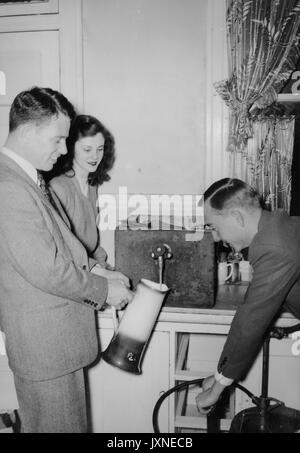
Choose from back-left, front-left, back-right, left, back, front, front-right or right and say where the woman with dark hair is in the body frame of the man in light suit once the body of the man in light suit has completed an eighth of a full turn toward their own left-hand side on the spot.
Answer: front-left

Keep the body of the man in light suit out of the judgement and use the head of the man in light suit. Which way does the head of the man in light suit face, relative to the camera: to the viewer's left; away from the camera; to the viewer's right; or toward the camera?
to the viewer's right

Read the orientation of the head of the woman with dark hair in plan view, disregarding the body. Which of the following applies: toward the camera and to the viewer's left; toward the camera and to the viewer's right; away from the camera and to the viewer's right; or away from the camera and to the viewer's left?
toward the camera and to the viewer's right

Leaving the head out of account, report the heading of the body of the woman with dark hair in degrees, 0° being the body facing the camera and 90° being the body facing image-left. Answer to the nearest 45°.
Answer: approximately 315°

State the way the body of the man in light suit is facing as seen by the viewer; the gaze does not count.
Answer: to the viewer's right
